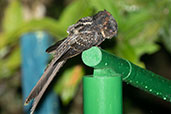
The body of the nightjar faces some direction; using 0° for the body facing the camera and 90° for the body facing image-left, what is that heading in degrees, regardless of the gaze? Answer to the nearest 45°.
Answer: approximately 225°

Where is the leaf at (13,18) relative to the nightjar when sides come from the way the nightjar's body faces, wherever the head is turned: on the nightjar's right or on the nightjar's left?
on the nightjar's left

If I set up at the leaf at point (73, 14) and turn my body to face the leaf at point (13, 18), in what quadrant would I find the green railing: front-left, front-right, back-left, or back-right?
back-left

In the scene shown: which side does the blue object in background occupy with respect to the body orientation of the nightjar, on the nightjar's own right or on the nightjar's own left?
on the nightjar's own left

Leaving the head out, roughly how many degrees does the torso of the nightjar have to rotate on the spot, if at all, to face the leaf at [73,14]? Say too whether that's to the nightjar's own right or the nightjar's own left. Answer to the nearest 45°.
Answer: approximately 45° to the nightjar's own left
